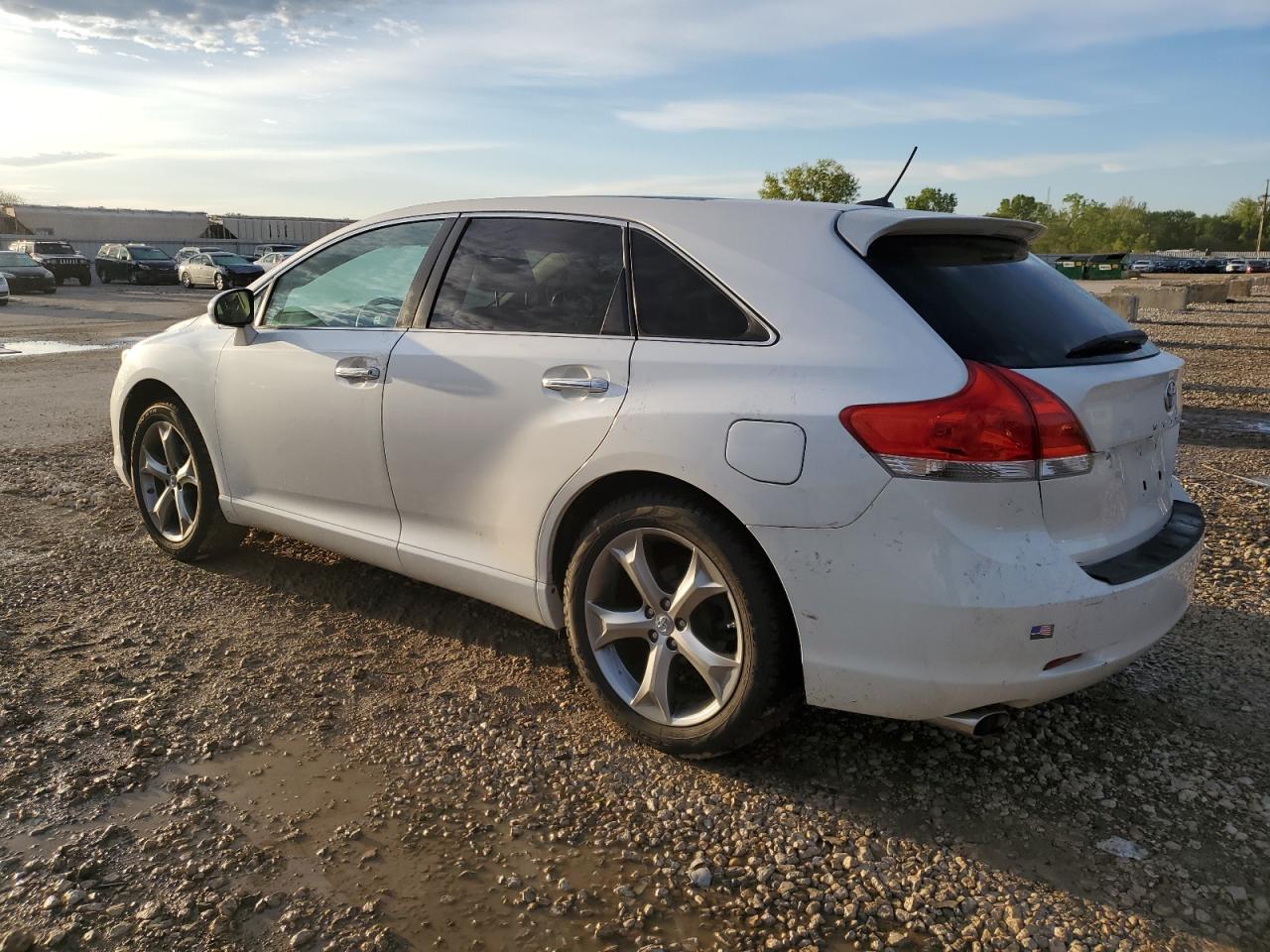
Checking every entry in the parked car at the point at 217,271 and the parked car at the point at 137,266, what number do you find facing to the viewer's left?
0

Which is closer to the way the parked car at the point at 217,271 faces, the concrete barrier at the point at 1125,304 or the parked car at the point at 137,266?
the concrete barrier

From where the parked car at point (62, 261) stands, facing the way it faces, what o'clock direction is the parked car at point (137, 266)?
the parked car at point (137, 266) is roughly at 9 o'clock from the parked car at point (62, 261).

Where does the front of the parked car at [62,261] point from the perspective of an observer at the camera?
facing the viewer and to the right of the viewer

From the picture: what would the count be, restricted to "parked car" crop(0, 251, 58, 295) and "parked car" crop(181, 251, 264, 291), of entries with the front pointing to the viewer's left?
0

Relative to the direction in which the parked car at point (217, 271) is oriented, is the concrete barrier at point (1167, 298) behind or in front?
in front

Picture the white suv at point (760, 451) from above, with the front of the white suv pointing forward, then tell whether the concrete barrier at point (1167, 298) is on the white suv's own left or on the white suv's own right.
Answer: on the white suv's own right

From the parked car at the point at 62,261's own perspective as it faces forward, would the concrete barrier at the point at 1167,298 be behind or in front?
in front

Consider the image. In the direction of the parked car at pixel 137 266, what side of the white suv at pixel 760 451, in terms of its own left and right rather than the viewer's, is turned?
front

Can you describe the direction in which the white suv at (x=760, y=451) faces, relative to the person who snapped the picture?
facing away from the viewer and to the left of the viewer
